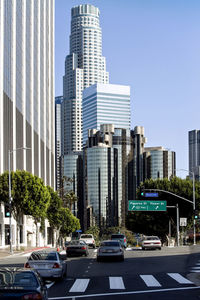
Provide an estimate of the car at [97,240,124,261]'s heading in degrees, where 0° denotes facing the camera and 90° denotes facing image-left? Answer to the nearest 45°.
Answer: approximately 180°

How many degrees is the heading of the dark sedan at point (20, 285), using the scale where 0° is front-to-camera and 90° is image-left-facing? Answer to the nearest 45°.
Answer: approximately 180°

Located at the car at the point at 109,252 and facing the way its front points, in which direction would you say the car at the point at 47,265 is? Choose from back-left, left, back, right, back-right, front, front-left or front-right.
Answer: back

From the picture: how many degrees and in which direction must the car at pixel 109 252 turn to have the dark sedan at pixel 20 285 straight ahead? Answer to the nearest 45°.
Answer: approximately 180°

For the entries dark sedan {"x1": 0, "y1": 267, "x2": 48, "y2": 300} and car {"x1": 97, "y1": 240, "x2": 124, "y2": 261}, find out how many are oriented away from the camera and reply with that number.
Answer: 2
